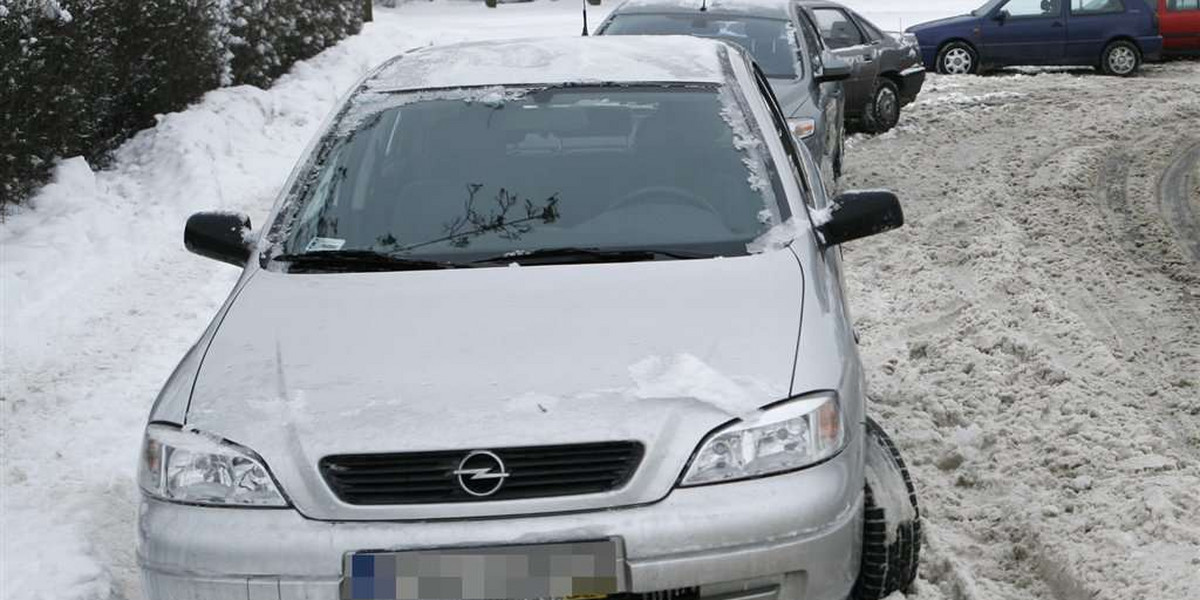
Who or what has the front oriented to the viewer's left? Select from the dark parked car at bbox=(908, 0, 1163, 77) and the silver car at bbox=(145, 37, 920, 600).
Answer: the dark parked car

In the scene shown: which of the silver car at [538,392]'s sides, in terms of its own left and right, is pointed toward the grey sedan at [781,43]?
back

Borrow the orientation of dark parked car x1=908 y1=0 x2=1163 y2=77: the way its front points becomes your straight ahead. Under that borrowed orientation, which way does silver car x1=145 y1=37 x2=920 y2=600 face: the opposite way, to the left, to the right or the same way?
to the left

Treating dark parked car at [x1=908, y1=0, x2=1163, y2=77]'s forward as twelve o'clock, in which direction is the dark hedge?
The dark hedge is roughly at 10 o'clock from the dark parked car.

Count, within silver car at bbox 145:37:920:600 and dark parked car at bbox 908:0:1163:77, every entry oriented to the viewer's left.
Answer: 1

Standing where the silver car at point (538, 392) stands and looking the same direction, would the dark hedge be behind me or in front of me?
behind

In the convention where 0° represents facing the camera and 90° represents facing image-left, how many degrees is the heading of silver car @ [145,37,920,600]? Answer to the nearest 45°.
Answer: approximately 0°

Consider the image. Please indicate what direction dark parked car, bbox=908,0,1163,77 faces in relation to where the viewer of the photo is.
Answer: facing to the left of the viewer

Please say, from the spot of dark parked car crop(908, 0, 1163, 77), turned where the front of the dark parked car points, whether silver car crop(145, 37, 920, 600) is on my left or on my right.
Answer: on my left

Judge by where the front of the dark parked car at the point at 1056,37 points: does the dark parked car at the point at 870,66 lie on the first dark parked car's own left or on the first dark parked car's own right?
on the first dark parked car's own left

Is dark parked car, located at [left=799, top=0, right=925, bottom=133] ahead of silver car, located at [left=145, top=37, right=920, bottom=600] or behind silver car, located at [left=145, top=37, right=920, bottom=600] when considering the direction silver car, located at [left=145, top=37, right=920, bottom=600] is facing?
behind
